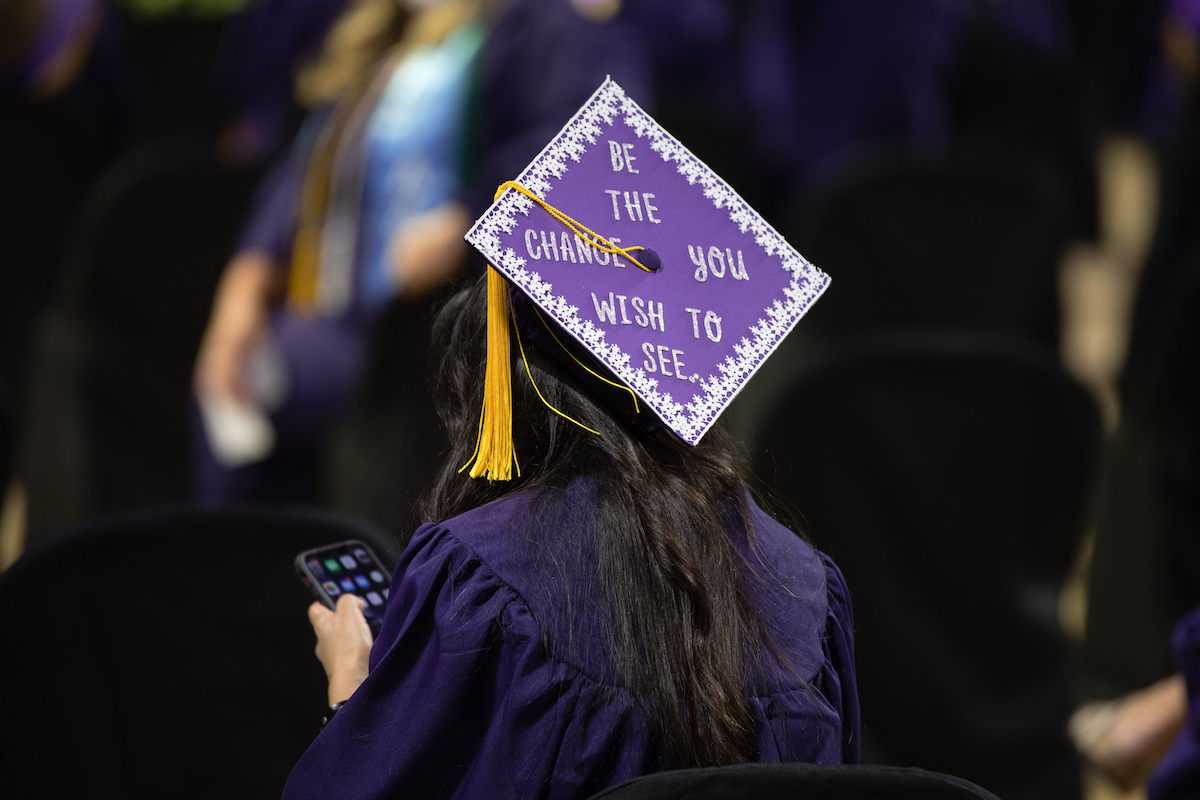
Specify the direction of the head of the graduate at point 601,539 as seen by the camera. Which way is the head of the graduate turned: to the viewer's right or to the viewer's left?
to the viewer's left

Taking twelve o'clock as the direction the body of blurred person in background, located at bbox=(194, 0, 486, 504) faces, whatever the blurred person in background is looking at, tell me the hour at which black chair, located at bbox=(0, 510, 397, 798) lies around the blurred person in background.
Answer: The black chair is roughly at 12 o'clock from the blurred person in background.

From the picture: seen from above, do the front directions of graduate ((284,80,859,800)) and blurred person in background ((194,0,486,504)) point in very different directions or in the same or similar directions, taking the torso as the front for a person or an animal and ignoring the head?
very different directions

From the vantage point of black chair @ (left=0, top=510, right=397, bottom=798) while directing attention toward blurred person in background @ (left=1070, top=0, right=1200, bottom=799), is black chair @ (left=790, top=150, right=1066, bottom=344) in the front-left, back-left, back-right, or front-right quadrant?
front-left

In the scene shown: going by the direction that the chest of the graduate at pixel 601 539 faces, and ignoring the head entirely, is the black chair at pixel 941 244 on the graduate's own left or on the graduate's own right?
on the graduate's own right

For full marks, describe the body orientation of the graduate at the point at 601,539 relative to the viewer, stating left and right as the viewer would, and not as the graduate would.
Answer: facing away from the viewer and to the left of the viewer

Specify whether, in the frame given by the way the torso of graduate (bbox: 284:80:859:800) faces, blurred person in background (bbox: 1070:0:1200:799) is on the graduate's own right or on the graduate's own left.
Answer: on the graduate's own right

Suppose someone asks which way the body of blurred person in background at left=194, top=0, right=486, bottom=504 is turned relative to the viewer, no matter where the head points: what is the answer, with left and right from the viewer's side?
facing the viewer and to the right of the viewer
